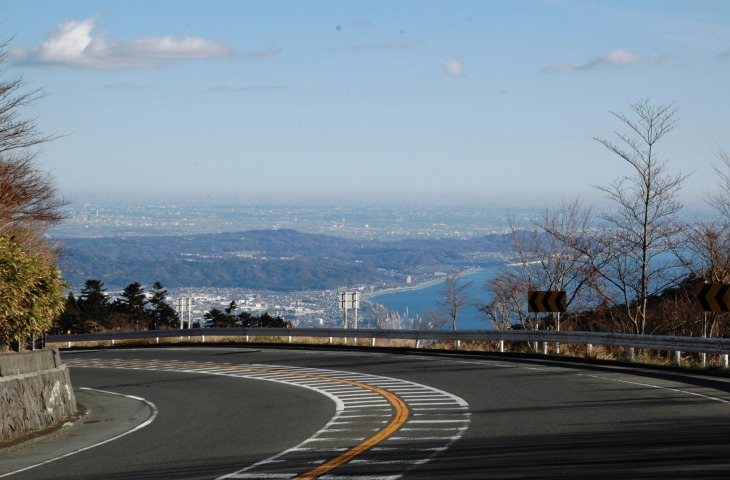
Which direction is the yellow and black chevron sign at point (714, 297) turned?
toward the camera

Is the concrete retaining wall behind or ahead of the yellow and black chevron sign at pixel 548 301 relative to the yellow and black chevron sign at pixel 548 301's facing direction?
ahead

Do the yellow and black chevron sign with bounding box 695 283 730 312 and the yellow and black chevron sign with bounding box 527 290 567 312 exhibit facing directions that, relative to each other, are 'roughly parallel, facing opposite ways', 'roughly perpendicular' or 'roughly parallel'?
roughly parallel

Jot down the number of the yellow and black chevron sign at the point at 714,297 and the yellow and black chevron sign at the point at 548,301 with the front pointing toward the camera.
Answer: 2

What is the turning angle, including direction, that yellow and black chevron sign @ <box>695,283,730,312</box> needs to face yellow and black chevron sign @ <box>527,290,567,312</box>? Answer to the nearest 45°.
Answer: approximately 135° to its right

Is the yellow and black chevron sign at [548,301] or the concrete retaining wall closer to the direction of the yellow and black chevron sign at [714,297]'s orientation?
the concrete retaining wall
